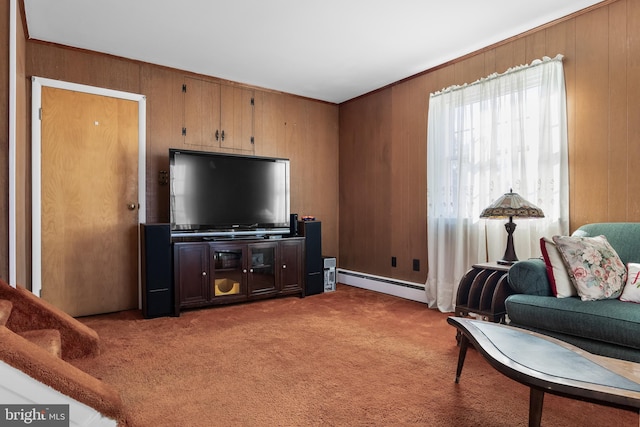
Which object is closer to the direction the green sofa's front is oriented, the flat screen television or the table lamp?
the flat screen television

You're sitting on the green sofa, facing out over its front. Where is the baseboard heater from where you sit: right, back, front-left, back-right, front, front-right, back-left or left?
right

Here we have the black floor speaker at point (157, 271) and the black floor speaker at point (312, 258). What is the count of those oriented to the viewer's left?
0

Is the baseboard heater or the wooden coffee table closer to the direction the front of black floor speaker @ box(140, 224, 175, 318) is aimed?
the wooden coffee table

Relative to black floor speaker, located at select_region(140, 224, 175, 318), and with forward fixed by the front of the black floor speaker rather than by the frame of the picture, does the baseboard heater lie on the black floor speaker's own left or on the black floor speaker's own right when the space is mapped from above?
on the black floor speaker's own left

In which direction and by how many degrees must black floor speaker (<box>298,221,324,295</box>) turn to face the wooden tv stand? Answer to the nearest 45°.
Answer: approximately 90° to its right

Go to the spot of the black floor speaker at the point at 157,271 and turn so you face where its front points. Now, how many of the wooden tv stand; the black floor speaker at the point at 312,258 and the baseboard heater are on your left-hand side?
3

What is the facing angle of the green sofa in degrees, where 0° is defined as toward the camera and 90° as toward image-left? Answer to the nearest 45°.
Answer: approximately 45°

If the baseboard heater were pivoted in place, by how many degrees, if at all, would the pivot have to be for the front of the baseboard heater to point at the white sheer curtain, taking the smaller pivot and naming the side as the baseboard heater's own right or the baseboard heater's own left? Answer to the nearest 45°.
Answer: approximately 90° to the baseboard heater's own left

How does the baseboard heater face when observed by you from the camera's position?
facing the viewer and to the left of the viewer

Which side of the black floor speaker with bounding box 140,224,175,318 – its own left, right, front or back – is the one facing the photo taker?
front

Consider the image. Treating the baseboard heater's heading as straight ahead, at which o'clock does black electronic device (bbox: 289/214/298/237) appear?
The black electronic device is roughly at 1 o'clock from the baseboard heater.

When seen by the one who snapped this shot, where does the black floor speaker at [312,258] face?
facing the viewer and to the right of the viewer

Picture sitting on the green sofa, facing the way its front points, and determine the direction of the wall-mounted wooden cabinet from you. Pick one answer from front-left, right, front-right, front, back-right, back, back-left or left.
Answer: front-right
